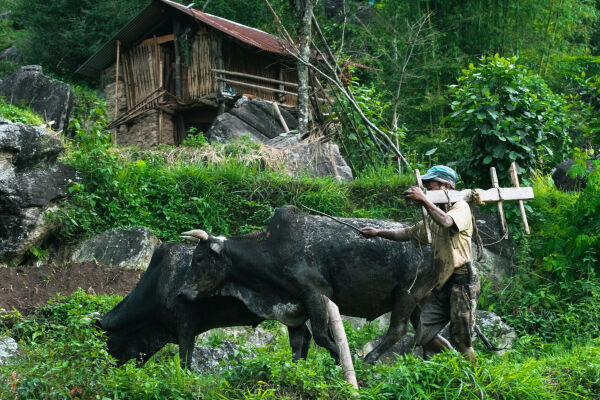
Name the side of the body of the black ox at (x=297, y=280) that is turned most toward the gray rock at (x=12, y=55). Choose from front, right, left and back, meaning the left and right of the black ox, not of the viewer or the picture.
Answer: right

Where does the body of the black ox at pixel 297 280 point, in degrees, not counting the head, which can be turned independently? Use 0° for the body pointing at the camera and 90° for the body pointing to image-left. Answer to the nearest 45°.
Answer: approximately 90°

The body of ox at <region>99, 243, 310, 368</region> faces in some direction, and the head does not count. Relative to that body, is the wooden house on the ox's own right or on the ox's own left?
on the ox's own right

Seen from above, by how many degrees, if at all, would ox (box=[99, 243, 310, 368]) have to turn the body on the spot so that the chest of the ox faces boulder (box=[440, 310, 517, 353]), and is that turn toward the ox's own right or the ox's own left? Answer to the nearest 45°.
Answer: approximately 180°

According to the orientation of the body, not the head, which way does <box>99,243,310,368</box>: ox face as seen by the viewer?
to the viewer's left

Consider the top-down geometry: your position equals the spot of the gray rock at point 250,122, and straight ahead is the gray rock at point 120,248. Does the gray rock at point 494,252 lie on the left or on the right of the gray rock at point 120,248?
left

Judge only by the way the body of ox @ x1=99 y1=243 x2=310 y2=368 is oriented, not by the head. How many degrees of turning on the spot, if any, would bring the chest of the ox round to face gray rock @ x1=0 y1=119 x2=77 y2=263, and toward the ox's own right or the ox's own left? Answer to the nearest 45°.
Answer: approximately 45° to the ox's own right
